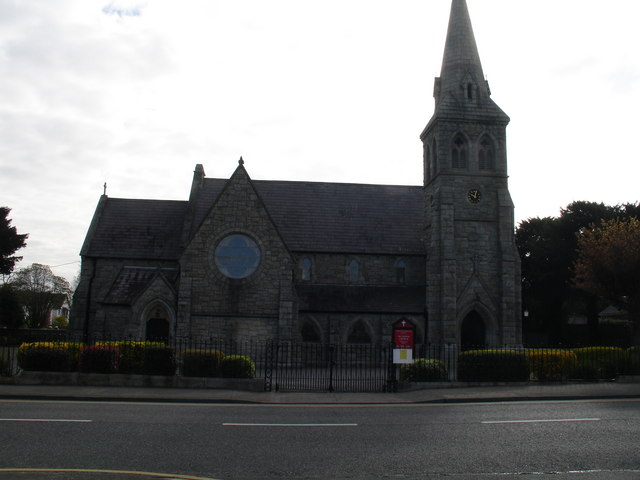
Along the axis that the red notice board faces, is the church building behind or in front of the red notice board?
behind

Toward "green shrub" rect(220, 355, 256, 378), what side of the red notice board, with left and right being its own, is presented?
right

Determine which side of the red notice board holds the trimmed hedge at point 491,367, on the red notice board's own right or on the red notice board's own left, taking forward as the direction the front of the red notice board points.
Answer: on the red notice board's own left

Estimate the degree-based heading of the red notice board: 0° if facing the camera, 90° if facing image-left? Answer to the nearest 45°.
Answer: approximately 0°

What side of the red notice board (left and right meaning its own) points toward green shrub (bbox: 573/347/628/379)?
left

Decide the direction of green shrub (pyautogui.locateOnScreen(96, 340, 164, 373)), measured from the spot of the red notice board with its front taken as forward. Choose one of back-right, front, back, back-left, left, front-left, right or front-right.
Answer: right

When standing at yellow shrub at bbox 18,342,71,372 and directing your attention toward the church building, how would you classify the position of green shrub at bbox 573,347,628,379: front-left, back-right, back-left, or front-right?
front-right

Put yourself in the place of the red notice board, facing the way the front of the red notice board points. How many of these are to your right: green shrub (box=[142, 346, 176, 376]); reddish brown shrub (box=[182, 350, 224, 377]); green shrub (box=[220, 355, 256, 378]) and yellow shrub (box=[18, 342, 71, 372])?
4
